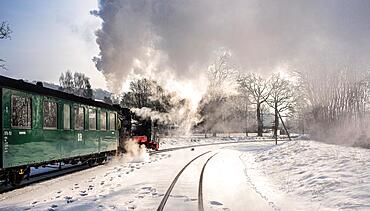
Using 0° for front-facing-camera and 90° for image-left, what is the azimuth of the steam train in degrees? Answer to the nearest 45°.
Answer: approximately 225°

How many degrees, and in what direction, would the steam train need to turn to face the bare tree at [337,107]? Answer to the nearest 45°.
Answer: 0° — it already faces it
